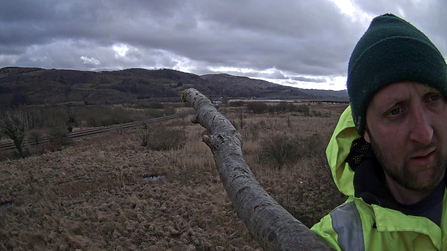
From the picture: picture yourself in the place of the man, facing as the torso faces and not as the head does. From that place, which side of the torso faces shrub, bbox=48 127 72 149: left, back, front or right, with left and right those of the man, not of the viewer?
back

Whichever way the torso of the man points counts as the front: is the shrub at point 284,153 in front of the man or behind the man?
behind

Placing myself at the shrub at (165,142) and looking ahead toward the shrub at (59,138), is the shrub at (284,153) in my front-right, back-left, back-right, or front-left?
back-left

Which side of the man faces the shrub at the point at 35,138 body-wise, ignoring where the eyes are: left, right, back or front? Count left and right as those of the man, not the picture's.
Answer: back

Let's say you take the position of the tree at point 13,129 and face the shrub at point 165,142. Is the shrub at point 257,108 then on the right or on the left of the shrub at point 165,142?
left

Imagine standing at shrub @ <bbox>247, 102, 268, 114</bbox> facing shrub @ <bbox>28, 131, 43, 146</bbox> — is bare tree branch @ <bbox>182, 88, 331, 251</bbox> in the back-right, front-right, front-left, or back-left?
front-left

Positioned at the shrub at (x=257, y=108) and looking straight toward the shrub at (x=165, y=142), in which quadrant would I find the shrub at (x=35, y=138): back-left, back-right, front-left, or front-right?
front-right

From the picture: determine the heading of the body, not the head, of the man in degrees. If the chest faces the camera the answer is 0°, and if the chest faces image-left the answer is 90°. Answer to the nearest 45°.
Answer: approximately 315°

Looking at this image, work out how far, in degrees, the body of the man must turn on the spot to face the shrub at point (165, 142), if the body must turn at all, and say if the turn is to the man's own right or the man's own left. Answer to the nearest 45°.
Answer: approximately 180°

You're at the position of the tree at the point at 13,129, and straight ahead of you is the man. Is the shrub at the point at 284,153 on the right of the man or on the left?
left
